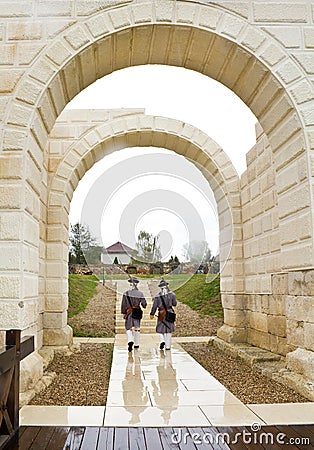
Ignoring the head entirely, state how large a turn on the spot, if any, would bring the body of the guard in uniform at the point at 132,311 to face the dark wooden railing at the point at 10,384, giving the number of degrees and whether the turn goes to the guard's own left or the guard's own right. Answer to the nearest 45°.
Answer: approximately 180°

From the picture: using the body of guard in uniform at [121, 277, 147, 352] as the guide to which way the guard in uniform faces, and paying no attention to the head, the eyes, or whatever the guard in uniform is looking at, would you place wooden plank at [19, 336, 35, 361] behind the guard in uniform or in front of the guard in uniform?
behind

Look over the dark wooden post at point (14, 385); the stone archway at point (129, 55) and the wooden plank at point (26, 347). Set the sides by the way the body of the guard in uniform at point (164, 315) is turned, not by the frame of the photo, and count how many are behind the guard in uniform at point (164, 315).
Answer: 3

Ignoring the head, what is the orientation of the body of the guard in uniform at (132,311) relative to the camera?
away from the camera

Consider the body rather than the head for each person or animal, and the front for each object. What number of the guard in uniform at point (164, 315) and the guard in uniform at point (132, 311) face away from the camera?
2

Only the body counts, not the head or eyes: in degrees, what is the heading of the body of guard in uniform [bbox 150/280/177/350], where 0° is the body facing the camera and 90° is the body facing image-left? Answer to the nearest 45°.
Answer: approximately 180°

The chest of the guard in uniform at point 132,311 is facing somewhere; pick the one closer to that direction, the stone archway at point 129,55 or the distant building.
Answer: the distant building

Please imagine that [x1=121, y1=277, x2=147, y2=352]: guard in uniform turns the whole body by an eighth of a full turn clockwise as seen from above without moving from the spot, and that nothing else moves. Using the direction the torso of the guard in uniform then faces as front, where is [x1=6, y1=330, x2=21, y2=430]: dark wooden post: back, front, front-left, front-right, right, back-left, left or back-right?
back-right

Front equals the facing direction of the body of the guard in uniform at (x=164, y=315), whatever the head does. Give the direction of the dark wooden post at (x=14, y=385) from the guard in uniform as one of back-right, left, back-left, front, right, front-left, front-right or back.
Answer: back

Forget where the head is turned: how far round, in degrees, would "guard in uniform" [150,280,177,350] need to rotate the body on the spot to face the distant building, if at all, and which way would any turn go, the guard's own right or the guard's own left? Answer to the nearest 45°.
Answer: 0° — they already face it

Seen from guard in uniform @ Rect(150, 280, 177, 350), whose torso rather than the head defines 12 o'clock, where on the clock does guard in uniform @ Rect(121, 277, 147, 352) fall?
guard in uniform @ Rect(121, 277, 147, 352) is roughly at 9 o'clock from guard in uniform @ Rect(150, 280, 177, 350).

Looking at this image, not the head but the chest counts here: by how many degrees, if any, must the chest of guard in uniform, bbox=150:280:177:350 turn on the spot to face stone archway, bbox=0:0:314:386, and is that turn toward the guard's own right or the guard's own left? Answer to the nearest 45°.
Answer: approximately 180°
